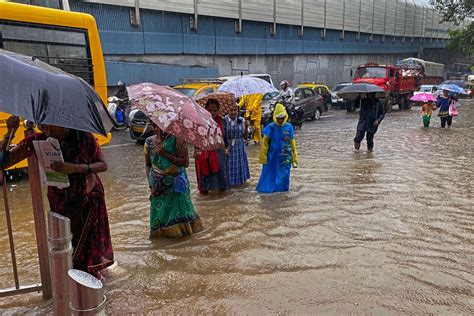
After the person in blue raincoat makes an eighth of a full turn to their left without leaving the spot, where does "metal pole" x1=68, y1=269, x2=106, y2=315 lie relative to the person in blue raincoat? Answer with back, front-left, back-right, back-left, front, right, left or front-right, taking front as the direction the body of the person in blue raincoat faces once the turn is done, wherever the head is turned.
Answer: front-right

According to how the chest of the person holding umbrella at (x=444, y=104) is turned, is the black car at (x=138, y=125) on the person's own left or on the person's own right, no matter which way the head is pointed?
on the person's own right

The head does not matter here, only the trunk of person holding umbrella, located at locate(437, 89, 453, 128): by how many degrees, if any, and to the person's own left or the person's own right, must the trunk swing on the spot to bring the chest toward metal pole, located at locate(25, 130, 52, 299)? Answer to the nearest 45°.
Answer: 0° — they already face it

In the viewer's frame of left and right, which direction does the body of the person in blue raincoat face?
facing the viewer

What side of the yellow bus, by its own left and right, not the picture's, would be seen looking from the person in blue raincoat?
left

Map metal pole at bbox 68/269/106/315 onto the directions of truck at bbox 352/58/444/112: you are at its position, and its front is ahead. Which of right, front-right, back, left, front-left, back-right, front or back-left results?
front-left

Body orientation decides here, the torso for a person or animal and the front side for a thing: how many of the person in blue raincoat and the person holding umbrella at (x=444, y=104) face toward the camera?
2

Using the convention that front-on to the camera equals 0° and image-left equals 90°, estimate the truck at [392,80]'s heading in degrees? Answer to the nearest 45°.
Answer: approximately 45°

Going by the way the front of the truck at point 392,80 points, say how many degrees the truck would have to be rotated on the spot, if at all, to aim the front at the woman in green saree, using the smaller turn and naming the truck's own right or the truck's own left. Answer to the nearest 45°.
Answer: approximately 45° to the truck's own left

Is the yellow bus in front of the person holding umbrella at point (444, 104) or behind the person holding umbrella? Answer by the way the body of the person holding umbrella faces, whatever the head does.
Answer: in front
